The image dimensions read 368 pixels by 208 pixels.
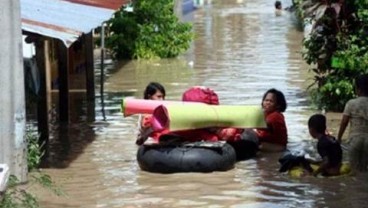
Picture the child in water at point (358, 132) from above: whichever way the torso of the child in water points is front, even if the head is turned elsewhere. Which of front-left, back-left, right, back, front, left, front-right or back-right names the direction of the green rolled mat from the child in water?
left

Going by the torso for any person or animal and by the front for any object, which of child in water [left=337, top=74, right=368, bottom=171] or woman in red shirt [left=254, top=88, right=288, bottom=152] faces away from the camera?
the child in water

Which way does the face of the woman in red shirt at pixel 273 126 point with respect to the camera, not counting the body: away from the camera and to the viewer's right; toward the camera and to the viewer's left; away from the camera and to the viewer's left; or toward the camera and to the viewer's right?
toward the camera and to the viewer's left

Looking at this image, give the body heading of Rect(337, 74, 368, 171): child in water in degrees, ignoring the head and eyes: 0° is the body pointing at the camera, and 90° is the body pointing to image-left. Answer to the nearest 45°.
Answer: approximately 180°

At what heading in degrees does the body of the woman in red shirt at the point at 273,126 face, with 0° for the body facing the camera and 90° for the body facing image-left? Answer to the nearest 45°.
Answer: approximately 90°

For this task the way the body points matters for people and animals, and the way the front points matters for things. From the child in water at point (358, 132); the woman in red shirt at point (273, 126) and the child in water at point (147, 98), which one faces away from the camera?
the child in water at point (358, 132)

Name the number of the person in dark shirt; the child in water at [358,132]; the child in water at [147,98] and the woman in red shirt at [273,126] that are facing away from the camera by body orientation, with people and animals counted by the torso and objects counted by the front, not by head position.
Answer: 1

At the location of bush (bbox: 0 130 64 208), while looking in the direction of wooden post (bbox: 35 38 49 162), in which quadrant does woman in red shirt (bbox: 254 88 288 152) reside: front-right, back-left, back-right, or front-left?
front-right

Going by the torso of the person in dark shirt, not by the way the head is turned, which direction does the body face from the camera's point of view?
to the viewer's left

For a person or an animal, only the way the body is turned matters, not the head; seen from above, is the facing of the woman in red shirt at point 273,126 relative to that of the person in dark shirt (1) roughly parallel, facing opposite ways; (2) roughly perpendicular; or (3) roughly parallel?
roughly parallel

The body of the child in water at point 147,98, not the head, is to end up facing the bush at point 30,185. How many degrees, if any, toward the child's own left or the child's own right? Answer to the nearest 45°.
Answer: approximately 90° to the child's own right
